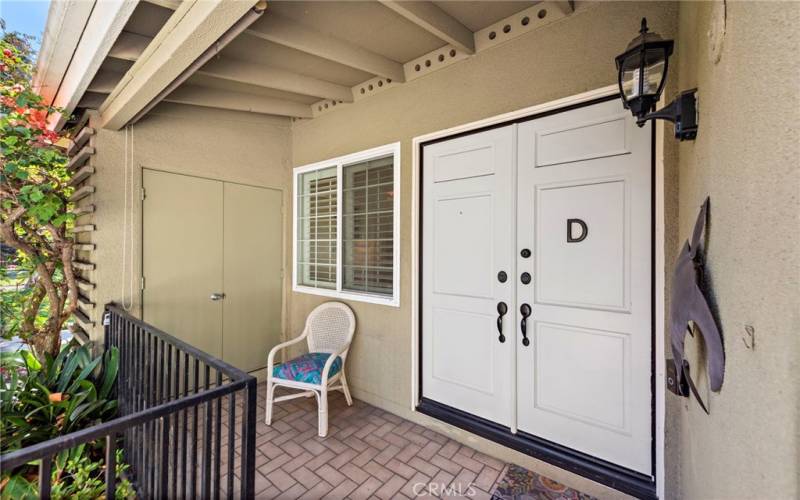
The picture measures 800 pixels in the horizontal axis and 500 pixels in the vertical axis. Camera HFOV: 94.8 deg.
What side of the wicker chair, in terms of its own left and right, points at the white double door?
left

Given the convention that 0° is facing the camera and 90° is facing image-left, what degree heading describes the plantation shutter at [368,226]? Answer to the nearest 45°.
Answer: approximately 45°

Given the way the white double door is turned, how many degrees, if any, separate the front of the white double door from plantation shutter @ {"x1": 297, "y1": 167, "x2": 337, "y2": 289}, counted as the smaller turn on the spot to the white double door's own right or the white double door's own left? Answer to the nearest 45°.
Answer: approximately 45° to the white double door's own right

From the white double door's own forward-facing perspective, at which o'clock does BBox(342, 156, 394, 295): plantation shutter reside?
The plantation shutter is roughly at 2 o'clock from the white double door.

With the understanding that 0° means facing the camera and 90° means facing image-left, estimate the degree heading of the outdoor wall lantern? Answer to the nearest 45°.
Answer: approximately 90°

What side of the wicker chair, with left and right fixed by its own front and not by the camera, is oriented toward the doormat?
left

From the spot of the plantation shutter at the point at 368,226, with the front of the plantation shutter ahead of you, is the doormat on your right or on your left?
on your left

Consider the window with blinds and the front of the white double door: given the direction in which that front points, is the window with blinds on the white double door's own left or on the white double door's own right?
on the white double door's own right

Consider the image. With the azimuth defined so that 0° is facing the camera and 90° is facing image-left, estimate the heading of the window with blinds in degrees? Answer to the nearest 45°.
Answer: approximately 45°

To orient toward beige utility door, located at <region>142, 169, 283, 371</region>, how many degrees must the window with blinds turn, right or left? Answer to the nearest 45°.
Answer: approximately 45° to its right

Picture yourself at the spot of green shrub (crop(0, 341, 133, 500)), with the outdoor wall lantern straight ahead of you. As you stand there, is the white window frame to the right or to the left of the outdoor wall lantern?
left

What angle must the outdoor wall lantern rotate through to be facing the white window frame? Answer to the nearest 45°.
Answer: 0° — it already faces it
